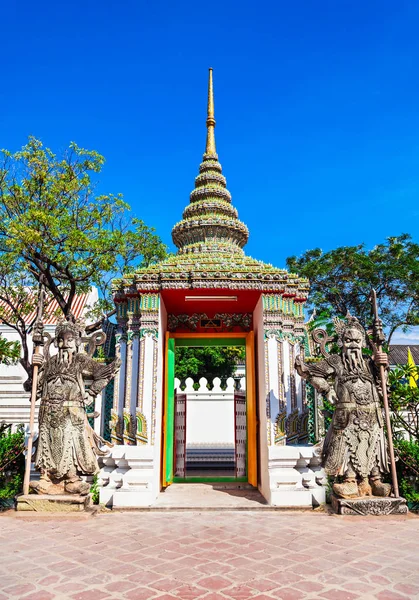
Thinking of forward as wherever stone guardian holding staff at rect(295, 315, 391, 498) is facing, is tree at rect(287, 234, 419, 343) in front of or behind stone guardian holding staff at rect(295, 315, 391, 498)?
behind

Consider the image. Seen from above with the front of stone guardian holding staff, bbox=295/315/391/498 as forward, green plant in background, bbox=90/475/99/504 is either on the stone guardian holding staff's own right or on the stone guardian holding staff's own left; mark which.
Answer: on the stone guardian holding staff's own right

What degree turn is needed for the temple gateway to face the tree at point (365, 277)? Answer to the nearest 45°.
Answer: approximately 135° to its left

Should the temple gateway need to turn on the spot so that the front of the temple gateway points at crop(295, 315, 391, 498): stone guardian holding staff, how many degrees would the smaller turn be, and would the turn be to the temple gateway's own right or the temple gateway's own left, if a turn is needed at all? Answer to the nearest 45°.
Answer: approximately 45° to the temple gateway's own left

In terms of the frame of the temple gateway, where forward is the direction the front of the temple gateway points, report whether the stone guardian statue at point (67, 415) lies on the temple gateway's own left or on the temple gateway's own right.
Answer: on the temple gateway's own right

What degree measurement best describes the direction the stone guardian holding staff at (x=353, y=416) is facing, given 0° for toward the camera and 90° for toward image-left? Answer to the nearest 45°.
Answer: approximately 0°

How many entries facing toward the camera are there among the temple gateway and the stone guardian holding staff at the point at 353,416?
2

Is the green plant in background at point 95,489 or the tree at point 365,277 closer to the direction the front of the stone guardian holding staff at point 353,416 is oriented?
the green plant in background

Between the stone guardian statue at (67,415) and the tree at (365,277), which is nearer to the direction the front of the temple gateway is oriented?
the stone guardian statue
